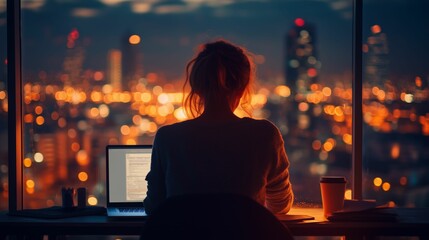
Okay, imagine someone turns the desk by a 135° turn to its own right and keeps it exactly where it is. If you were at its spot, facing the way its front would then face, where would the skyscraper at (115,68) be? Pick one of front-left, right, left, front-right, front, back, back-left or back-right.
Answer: front

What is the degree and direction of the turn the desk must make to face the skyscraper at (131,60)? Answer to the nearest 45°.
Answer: approximately 135° to its right

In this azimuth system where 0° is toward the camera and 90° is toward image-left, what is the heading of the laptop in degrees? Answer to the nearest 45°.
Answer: approximately 0°

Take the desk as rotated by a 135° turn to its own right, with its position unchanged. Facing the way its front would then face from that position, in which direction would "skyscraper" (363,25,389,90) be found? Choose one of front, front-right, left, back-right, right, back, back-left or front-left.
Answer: right
